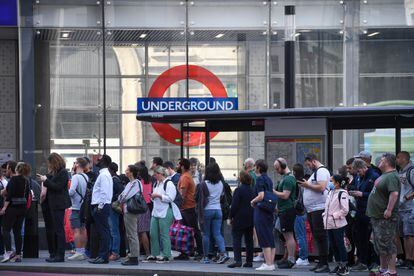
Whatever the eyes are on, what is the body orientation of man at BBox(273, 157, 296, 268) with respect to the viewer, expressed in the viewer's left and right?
facing to the left of the viewer

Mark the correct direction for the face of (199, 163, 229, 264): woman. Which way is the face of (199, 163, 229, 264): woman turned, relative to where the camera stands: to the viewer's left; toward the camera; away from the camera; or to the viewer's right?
away from the camera

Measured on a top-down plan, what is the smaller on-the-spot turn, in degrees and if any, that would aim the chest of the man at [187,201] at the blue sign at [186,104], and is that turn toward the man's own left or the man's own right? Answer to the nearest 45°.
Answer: approximately 90° to the man's own right

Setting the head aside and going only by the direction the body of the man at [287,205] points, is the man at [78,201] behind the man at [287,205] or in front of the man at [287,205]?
in front

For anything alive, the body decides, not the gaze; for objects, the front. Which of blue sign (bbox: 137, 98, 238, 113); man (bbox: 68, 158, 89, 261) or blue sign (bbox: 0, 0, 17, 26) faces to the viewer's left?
the man

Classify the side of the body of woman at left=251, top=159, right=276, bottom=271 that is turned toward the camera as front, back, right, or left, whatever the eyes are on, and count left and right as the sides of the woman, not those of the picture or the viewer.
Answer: left

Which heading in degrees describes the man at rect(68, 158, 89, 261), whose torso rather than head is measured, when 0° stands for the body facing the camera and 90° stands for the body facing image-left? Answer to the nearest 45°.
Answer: approximately 90°

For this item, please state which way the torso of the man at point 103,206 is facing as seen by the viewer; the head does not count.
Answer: to the viewer's left

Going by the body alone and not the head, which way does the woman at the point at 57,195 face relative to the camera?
to the viewer's left

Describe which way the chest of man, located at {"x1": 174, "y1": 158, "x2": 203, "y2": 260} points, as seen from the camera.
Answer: to the viewer's left

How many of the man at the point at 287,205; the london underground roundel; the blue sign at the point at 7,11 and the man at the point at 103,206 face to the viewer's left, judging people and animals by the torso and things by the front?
2
